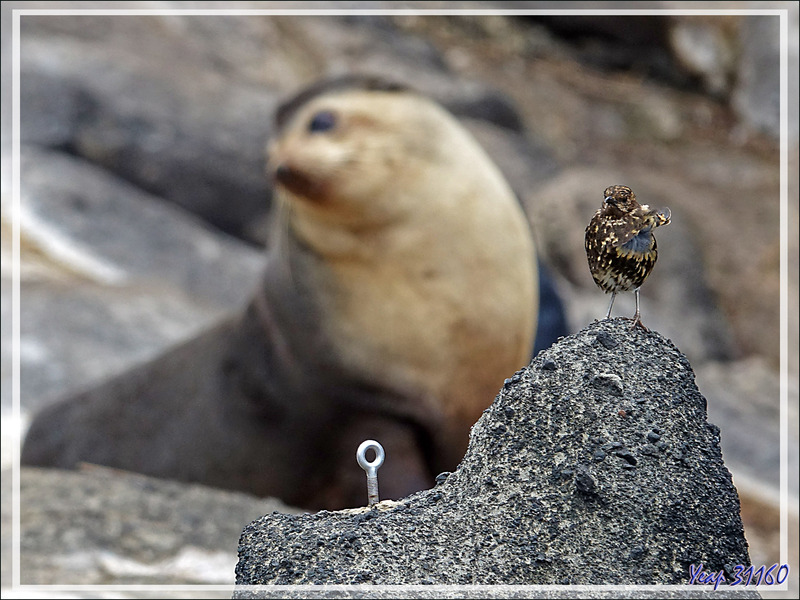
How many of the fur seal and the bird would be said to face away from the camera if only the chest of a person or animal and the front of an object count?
0

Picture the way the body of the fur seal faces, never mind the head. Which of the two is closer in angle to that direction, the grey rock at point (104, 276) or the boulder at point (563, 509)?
the boulder

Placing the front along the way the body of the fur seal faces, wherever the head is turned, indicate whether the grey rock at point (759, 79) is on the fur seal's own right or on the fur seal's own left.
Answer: on the fur seal's own left

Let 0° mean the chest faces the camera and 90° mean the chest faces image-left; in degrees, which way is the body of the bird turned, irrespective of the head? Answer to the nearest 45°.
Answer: approximately 45°

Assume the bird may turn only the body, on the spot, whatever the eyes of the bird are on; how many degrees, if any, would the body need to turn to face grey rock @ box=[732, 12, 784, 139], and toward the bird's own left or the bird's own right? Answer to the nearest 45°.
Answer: approximately 135° to the bird's own right

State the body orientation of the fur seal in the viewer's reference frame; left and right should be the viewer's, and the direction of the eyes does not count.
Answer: facing the viewer and to the right of the viewer

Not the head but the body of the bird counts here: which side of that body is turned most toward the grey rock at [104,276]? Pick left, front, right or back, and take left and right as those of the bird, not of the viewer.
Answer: back

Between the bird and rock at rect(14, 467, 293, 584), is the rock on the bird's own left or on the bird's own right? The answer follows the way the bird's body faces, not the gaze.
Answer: on the bird's own right
